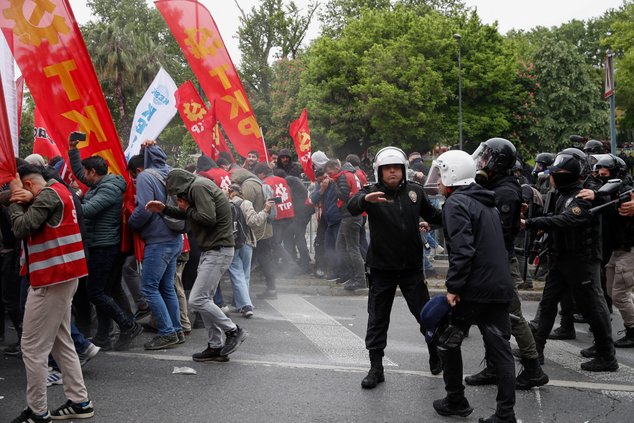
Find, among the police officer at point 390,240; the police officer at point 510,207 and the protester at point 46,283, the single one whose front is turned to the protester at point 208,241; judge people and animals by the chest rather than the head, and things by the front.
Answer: the police officer at point 510,207

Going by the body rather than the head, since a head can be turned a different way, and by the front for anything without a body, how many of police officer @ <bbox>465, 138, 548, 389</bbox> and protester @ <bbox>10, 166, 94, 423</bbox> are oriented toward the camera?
0

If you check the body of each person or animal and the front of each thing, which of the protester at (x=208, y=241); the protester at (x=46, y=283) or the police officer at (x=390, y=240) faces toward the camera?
the police officer

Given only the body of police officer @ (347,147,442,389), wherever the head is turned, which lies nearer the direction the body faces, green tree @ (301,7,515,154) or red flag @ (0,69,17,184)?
the red flag

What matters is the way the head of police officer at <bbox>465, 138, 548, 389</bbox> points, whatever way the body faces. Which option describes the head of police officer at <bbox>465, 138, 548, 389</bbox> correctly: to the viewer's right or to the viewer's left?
to the viewer's left

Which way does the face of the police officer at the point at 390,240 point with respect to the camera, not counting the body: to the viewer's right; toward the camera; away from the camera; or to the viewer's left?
toward the camera

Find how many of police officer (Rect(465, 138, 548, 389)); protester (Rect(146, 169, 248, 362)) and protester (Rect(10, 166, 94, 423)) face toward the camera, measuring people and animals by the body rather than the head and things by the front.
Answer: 0

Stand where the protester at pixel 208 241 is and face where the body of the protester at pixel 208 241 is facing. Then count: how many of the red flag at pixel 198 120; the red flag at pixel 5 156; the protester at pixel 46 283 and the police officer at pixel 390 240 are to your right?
1

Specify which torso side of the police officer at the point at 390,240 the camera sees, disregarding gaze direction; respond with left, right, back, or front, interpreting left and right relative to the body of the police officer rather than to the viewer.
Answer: front

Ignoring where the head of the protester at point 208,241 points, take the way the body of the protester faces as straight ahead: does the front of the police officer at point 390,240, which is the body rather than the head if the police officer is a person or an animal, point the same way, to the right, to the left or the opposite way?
to the left

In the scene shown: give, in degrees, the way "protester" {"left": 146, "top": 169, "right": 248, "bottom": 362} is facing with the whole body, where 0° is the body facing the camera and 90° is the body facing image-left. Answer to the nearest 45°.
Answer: approximately 90°

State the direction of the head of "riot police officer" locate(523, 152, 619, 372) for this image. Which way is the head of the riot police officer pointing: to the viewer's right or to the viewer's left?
to the viewer's left

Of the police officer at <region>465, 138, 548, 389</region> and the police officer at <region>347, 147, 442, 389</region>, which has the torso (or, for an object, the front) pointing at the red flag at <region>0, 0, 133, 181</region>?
the police officer at <region>465, 138, 548, 389</region>

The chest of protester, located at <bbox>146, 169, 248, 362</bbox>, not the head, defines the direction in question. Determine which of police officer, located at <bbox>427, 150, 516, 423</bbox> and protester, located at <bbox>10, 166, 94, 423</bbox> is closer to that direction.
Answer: the protester

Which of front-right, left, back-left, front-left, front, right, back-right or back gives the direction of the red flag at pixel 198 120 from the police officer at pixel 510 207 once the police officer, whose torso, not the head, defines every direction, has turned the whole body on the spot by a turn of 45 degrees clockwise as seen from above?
front

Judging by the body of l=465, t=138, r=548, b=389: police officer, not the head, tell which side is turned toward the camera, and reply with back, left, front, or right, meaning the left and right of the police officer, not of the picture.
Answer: left
